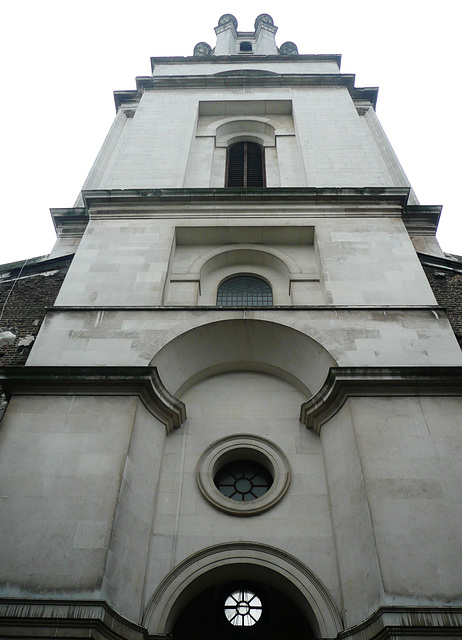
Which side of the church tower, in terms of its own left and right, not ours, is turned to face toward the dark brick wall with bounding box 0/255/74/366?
right

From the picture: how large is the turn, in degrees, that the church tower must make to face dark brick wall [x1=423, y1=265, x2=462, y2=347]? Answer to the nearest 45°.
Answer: approximately 90° to its left

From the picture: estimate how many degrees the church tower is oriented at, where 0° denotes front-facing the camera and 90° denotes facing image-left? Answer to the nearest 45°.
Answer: approximately 0°
